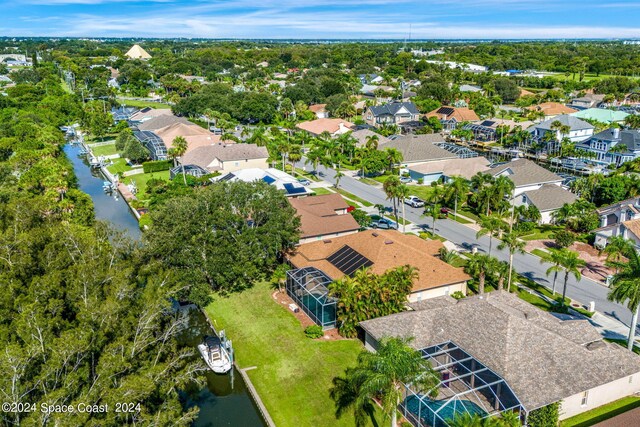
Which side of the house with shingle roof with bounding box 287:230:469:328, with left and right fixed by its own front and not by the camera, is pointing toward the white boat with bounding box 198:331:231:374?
back

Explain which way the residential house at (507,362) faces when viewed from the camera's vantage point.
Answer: facing away from the viewer and to the right of the viewer

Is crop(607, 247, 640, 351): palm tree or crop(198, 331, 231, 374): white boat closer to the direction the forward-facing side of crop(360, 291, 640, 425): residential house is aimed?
the palm tree

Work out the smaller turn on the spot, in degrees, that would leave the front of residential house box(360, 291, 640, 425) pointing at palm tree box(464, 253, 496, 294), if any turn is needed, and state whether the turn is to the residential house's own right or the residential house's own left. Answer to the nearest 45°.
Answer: approximately 45° to the residential house's own left

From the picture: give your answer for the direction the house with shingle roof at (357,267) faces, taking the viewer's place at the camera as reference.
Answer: facing away from the viewer and to the right of the viewer

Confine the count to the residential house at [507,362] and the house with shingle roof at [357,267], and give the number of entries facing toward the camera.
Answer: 0

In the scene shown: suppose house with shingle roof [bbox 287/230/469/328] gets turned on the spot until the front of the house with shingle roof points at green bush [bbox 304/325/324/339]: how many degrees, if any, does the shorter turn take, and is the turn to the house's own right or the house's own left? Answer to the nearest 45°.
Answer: approximately 135° to the house's own right

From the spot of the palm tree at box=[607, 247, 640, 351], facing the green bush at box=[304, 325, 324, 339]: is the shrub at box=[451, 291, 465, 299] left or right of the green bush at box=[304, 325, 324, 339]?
right

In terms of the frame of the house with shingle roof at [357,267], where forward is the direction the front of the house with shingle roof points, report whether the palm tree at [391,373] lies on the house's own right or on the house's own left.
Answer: on the house's own right

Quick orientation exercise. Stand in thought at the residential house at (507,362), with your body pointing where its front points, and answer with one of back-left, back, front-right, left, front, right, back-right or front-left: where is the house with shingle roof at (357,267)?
left

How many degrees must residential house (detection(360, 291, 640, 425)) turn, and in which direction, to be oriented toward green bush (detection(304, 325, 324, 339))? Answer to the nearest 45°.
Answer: approximately 135° to its left

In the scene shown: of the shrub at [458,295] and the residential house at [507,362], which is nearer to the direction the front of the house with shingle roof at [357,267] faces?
the shrub

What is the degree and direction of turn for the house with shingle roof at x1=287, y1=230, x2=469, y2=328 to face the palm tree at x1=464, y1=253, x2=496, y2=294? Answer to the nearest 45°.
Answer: approximately 45° to its right

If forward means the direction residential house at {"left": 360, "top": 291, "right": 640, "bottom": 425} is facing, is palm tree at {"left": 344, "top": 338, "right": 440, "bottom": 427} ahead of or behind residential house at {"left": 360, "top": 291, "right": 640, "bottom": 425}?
behind
